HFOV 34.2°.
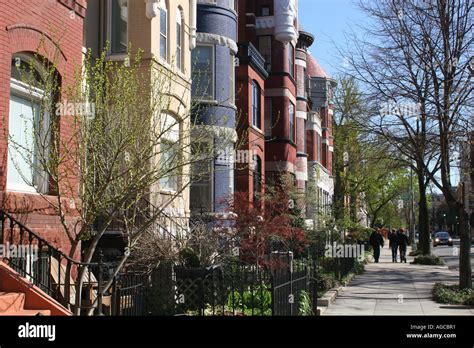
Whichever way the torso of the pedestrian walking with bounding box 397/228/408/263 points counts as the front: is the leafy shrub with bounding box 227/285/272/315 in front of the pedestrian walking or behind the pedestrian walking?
behind

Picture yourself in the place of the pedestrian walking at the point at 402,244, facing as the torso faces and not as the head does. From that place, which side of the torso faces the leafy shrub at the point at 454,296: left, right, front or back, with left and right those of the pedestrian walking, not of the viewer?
back

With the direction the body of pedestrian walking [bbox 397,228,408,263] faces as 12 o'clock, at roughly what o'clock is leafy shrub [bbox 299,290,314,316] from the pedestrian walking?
The leafy shrub is roughly at 6 o'clock from the pedestrian walking.

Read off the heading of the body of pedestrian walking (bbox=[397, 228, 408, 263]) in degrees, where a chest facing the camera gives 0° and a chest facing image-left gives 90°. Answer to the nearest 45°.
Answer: approximately 180°
